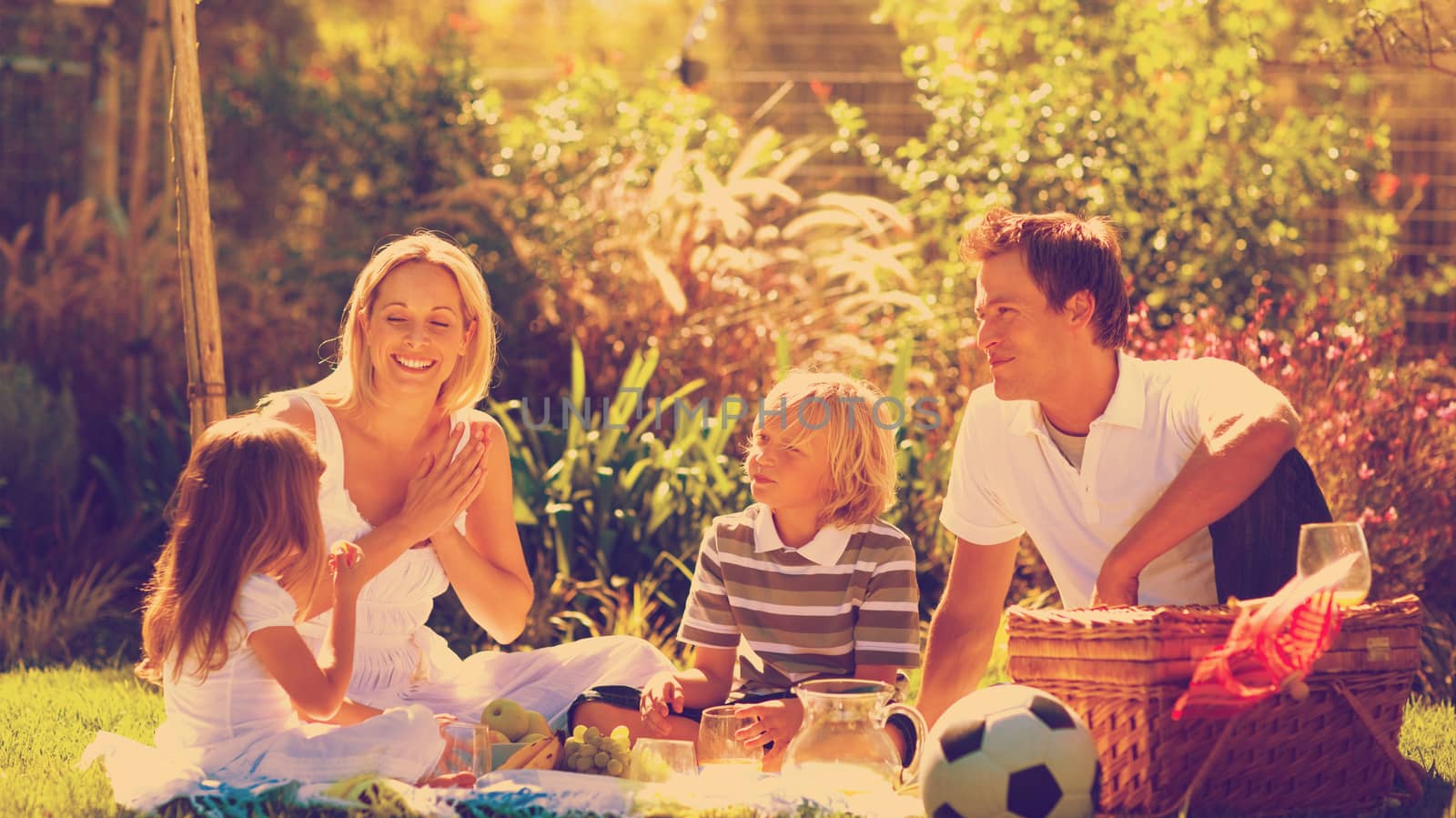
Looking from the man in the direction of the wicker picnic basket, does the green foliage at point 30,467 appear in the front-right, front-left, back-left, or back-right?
back-right

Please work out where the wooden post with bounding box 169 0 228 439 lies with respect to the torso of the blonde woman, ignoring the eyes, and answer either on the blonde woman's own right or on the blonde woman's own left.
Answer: on the blonde woman's own right

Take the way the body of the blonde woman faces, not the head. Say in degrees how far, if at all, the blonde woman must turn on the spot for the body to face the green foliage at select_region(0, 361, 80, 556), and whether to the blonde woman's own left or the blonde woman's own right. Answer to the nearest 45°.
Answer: approximately 135° to the blonde woman's own right

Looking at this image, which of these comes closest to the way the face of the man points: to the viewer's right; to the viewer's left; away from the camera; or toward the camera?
to the viewer's left

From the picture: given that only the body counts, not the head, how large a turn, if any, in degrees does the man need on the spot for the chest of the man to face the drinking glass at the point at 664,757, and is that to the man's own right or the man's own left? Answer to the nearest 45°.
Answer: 0° — they already face it

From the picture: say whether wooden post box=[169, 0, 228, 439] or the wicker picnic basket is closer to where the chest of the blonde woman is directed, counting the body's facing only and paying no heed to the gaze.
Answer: the wicker picnic basket

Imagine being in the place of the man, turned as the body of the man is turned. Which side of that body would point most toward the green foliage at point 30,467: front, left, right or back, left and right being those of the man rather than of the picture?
right

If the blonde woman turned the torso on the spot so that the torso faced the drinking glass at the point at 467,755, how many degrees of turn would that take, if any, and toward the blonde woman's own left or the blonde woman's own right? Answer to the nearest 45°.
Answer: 0° — they already face it

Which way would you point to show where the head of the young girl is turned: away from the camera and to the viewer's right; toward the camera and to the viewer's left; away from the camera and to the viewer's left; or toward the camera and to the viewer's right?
away from the camera and to the viewer's right

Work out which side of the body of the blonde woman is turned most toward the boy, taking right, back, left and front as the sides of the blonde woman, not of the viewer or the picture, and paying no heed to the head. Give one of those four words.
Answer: left

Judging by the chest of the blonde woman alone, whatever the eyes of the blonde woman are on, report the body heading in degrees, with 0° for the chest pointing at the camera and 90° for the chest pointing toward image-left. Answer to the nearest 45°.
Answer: approximately 0°
